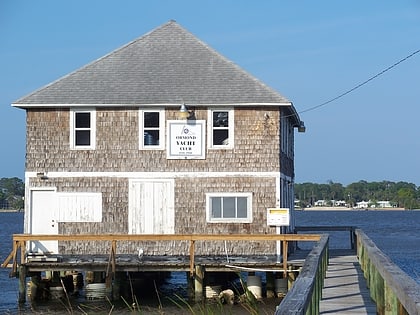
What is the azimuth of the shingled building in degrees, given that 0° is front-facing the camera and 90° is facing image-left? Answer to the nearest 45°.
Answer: approximately 0°

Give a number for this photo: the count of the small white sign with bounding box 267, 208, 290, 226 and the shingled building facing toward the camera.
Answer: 2

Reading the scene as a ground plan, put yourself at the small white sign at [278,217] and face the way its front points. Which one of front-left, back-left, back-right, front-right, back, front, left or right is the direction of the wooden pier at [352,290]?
front
